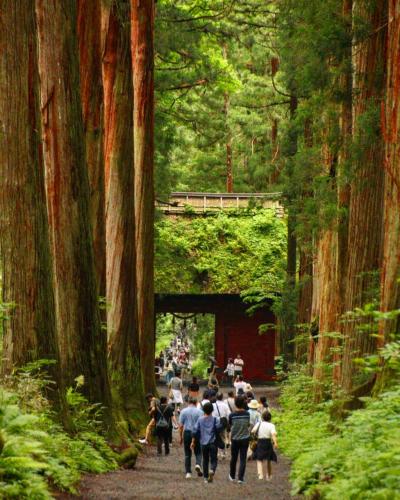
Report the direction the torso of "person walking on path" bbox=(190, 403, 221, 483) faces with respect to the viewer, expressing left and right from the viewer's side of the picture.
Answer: facing away from the viewer

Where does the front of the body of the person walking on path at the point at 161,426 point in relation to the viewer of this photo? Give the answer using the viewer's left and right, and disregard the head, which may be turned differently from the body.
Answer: facing away from the viewer

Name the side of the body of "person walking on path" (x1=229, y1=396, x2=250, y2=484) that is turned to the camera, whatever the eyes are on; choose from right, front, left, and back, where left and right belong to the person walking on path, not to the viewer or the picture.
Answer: back

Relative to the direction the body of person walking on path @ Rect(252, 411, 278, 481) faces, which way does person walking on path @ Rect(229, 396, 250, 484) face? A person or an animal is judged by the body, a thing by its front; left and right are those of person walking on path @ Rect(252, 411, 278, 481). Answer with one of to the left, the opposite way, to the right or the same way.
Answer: the same way

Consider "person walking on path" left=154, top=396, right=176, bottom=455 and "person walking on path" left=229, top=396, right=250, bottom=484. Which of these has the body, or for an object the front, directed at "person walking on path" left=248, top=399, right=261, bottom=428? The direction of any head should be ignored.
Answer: "person walking on path" left=229, top=396, right=250, bottom=484

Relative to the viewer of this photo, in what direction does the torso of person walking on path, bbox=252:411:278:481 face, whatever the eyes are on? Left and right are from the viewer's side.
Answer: facing away from the viewer

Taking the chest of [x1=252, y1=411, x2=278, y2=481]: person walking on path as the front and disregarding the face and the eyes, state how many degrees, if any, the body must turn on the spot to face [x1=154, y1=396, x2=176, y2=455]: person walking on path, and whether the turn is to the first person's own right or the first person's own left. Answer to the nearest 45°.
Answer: approximately 45° to the first person's own left

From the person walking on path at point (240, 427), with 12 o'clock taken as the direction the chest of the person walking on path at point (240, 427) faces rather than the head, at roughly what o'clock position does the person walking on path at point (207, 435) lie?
the person walking on path at point (207, 435) is roughly at 10 o'clock from the person walking on path at point (240, 427).

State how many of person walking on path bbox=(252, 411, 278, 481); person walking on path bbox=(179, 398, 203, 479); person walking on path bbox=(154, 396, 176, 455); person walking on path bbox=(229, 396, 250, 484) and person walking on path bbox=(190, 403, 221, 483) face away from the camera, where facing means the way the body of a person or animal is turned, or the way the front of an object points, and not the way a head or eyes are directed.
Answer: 5

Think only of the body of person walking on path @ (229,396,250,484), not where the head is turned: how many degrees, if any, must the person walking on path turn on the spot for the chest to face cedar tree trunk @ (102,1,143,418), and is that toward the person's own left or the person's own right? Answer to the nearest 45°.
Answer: approximately 45° to the person's own left

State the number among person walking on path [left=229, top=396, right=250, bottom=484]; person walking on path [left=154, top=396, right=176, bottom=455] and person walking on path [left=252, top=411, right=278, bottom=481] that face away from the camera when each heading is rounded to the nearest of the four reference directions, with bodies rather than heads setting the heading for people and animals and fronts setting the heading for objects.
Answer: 3
